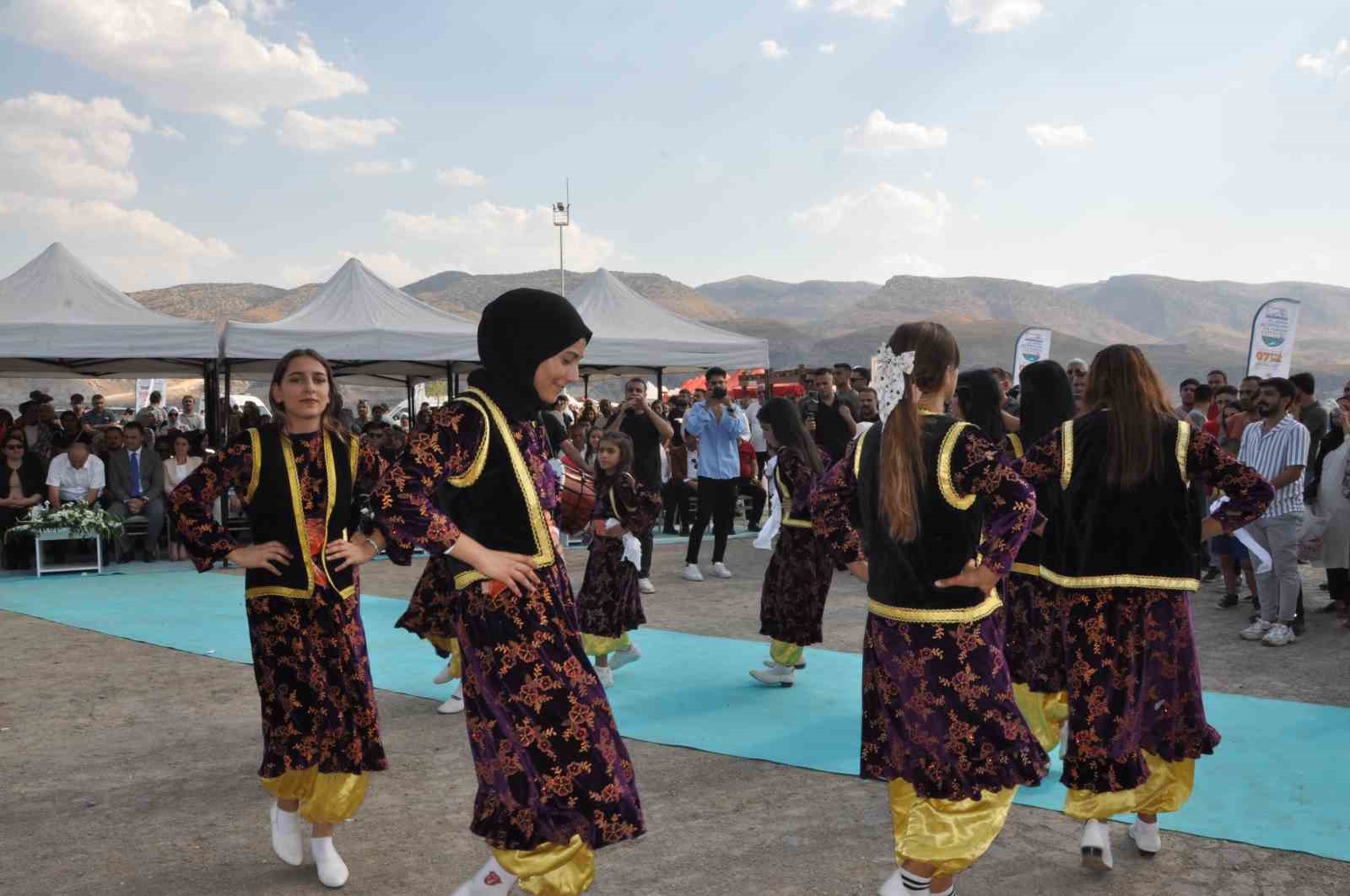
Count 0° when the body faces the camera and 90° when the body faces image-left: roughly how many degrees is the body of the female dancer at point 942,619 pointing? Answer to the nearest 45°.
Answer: approximately 225°

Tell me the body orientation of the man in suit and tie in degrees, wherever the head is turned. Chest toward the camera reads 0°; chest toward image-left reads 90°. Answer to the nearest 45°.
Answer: approximately 0°

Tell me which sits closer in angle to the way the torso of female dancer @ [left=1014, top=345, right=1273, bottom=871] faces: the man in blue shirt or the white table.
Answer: the man in blue shirt

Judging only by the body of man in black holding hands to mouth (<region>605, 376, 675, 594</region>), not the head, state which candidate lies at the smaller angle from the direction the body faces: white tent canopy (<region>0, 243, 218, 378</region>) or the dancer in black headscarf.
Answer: the dancer in black headscarf

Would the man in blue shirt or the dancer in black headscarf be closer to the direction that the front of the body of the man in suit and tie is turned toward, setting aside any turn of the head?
the dancer in black headscarf

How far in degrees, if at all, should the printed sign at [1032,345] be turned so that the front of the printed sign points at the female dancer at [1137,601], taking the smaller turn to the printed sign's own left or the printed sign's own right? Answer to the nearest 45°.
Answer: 0° — it already faces them

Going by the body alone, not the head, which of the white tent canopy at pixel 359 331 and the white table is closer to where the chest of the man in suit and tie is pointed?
the white table
